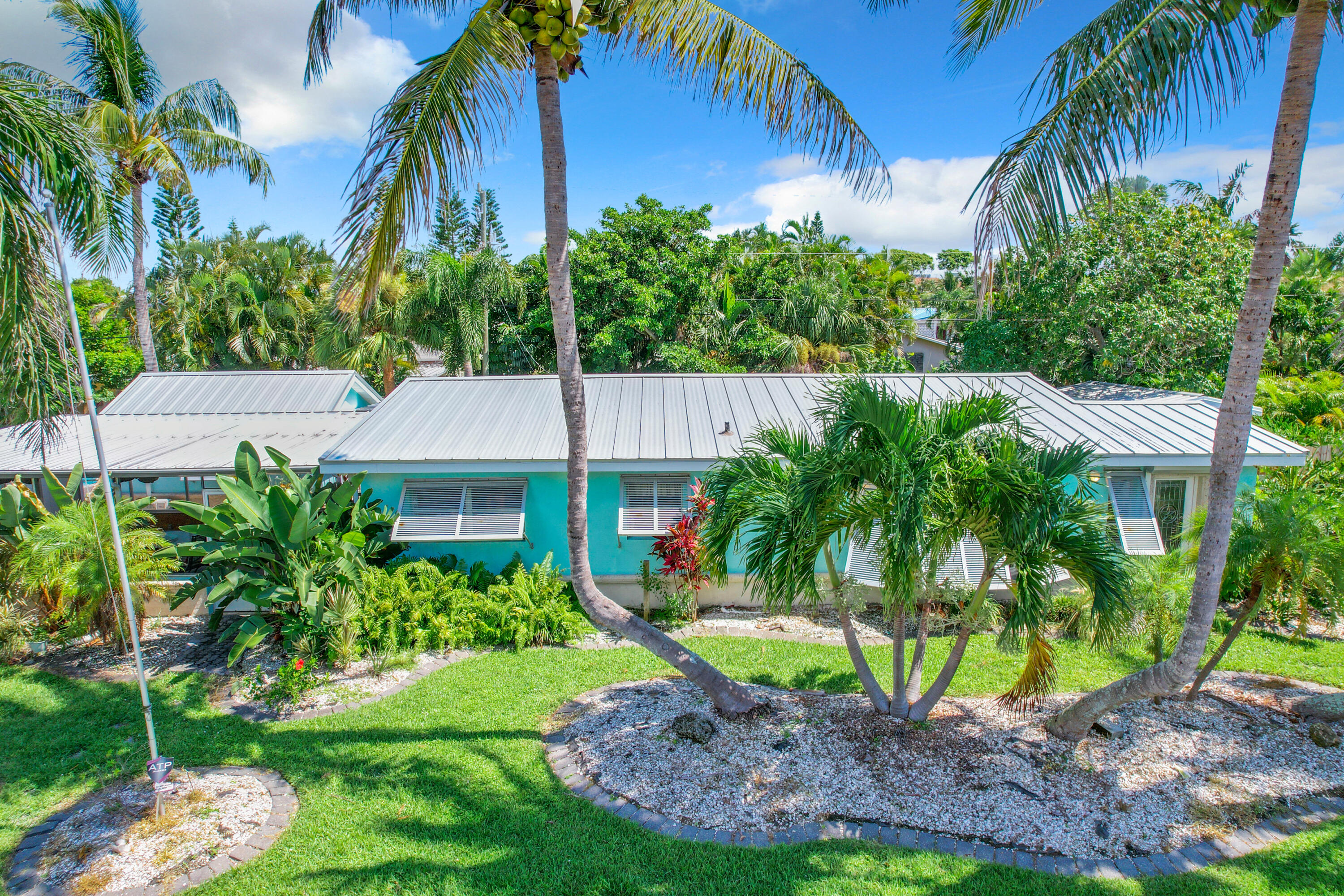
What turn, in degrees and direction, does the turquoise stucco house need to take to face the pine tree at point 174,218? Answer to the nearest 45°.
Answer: approximately 135° to its right

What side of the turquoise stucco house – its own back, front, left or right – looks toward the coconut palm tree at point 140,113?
right

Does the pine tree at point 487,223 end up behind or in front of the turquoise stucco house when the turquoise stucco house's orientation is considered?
behind

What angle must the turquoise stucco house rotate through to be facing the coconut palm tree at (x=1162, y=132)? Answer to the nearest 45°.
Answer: approximately 45° to its left

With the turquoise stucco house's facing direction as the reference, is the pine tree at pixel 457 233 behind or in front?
behind

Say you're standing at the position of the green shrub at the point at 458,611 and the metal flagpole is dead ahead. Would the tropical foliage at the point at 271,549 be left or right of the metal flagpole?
right

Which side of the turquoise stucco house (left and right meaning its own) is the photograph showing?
front

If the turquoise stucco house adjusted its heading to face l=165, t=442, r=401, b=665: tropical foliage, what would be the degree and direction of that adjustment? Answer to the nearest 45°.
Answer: approximately 45° to its right

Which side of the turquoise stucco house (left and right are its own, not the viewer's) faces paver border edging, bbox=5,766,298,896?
front
